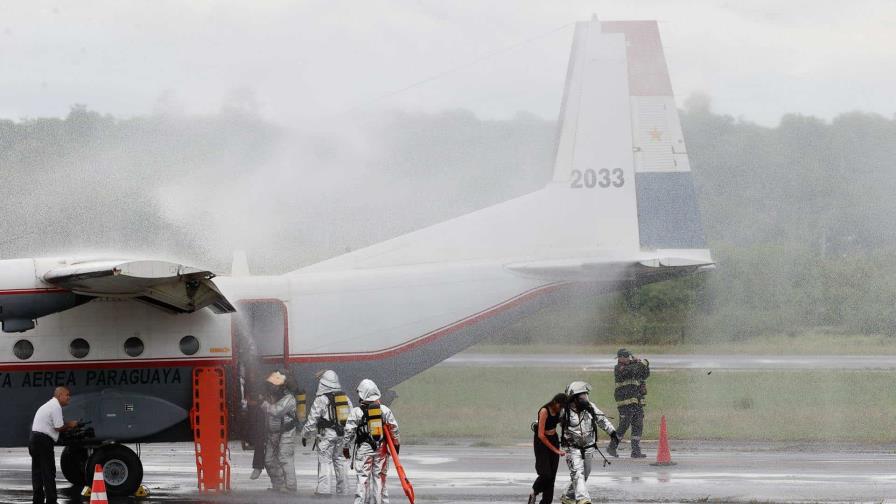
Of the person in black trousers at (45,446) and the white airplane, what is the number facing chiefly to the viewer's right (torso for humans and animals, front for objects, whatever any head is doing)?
1

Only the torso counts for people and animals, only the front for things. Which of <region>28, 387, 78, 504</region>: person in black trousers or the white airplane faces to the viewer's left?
the white airplane

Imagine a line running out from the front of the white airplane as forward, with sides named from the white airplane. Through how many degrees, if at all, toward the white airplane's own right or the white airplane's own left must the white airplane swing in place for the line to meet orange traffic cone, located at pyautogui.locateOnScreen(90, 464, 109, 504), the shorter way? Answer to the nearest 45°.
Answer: approximately 45° to the white airplane's own left

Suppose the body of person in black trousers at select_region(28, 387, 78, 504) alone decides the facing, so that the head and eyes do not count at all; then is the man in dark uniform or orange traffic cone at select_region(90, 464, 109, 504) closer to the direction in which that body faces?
the man in dark uniform

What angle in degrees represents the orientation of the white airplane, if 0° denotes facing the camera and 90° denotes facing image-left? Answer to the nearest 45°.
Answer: approximately 90°

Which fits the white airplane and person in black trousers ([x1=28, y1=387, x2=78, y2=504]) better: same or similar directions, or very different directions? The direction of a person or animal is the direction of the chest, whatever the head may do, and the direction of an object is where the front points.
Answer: very different directions

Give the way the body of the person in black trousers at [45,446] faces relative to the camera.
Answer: to the viewer's right

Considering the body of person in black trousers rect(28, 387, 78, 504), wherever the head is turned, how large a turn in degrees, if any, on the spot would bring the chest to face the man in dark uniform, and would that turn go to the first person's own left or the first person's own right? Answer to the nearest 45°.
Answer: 0° — they already face them

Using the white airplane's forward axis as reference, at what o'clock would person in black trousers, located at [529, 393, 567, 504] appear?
The person in black trousers is roughly at 8 o'clock from the white airplane.

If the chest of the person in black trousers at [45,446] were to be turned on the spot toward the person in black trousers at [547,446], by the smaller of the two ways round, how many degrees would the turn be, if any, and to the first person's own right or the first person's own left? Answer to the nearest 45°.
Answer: approximately 45° to the first person's own right

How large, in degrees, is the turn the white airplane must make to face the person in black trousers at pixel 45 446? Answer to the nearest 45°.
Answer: approximately 45° to its left
